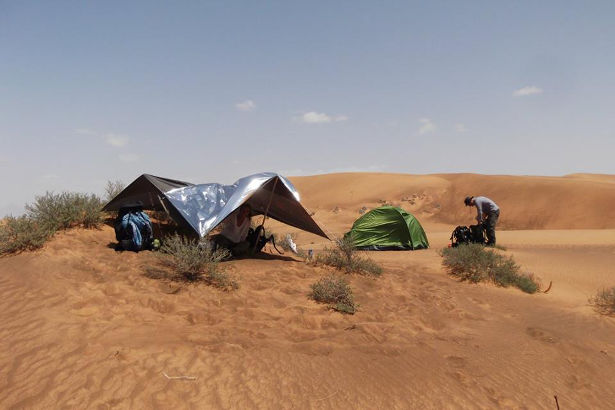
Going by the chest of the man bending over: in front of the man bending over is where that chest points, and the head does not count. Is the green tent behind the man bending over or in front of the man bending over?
in front

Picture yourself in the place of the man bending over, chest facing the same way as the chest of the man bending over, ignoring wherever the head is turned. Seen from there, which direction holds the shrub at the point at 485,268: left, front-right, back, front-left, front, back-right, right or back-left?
left

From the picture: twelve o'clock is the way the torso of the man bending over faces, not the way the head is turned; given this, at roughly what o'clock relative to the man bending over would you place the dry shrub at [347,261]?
The dry shrub is roughly at 10 o'clock from the man bending over.

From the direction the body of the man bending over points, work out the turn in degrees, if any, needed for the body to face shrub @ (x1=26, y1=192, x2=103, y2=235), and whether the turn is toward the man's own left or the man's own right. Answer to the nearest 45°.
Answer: approximately 45° to the man's own left

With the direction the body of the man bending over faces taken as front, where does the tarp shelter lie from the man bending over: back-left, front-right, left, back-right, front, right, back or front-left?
front-left

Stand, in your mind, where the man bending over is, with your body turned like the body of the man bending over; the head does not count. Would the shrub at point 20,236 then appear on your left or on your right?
on your left

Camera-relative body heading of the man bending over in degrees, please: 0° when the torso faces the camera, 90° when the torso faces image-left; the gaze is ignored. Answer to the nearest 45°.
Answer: approximately 90°
